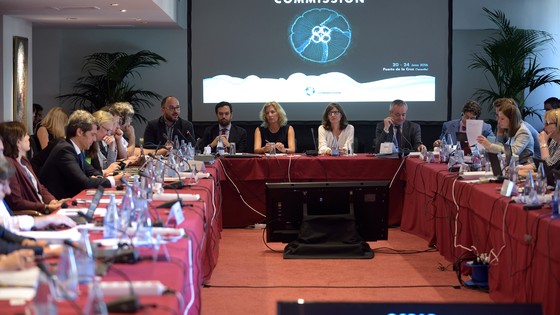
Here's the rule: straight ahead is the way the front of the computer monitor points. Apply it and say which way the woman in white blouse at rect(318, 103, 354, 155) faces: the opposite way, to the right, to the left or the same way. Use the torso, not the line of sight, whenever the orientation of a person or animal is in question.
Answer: the opposite way

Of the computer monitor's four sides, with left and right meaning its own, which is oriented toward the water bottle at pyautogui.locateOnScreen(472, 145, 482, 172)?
right

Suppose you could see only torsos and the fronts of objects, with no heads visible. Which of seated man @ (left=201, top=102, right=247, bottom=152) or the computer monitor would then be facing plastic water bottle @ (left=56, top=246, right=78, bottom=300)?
the seated man

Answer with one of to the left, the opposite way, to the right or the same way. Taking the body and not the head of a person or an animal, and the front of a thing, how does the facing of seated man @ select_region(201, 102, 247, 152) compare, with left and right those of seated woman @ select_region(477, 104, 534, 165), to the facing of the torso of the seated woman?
to the left

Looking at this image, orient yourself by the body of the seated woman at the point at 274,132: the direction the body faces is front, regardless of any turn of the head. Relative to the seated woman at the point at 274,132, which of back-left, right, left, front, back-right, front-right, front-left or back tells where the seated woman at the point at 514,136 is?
front-left

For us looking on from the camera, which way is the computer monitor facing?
facing away from the viewer

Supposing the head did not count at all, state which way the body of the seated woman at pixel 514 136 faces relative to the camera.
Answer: to the viewer's left

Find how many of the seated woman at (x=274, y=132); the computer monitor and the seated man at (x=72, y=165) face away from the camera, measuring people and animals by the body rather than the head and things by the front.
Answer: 1

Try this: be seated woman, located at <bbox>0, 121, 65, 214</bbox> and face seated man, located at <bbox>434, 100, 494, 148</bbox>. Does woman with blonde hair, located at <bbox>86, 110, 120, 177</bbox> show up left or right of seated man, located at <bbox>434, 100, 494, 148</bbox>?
left

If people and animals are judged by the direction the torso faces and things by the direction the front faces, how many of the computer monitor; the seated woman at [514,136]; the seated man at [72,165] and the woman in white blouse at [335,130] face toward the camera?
1

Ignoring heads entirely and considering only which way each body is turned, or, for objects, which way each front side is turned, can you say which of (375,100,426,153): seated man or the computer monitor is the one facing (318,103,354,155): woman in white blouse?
the computer monitor

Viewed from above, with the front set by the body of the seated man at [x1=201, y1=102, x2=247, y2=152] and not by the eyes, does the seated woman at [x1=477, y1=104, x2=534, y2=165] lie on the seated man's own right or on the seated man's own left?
on the seated man's own left

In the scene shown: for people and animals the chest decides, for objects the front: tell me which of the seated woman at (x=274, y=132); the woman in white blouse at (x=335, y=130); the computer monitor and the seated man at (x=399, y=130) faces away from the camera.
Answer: the computer monitor

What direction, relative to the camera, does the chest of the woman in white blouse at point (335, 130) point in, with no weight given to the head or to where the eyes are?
toward the camera

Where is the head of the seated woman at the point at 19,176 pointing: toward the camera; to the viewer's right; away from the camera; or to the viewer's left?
to the viewer's right

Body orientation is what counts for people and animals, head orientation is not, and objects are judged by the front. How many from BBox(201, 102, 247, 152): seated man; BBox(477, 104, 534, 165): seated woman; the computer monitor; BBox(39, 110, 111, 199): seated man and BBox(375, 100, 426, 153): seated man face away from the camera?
1
